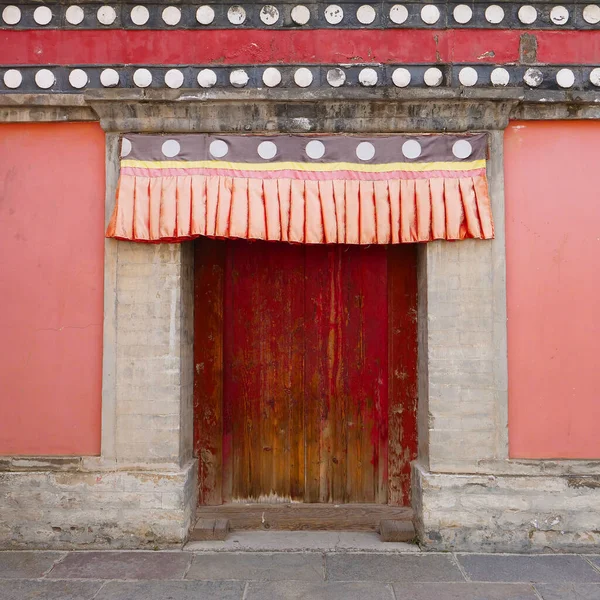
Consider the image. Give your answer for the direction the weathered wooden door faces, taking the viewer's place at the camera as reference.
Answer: facing the viewer
